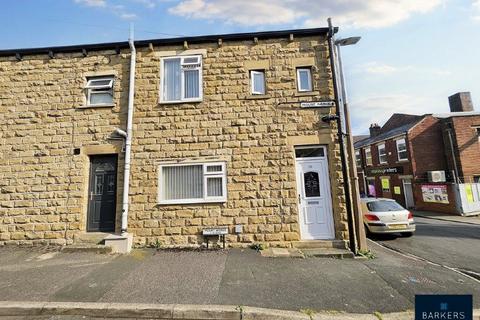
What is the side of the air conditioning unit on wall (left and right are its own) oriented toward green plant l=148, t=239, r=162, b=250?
front

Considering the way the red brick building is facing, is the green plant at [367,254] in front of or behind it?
in front

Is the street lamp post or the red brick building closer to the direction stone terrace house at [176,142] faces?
the street lamp post

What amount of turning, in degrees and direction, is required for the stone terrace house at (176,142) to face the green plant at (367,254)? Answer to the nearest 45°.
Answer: approximately 90° to its left

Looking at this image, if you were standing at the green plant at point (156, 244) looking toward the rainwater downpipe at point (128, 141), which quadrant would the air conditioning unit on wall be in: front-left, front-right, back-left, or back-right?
back-right

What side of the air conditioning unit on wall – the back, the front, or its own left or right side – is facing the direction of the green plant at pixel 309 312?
front

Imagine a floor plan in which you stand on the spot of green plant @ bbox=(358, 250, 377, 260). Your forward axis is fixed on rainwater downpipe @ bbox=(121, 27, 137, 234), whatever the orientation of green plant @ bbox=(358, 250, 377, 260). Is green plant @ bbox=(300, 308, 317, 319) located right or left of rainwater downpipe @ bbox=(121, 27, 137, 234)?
left

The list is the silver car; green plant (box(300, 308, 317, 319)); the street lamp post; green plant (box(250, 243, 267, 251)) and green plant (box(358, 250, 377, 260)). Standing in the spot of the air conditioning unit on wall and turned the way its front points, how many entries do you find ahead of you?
5

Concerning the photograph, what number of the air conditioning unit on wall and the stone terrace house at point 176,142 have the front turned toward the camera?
2

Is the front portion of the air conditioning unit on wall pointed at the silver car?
yes

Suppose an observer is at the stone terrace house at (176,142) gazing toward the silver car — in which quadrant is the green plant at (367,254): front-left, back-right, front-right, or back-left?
front-right

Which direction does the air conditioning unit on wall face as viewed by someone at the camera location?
facing the viewer

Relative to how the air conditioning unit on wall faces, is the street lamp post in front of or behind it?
in front

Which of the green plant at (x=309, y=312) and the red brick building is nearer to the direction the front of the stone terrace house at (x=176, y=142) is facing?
the green plant

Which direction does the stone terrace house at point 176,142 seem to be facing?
toward the camera

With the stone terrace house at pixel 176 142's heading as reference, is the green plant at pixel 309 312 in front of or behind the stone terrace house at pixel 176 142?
in front
